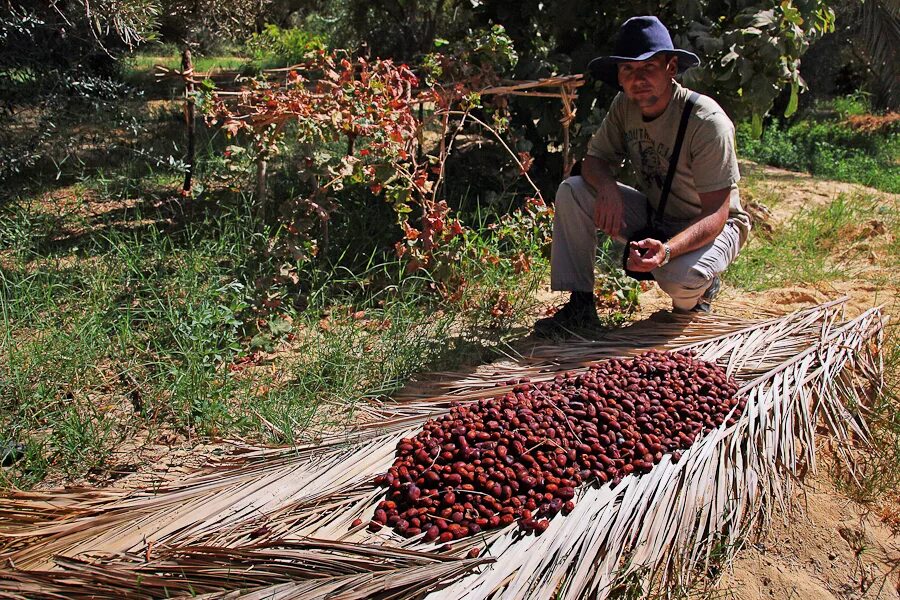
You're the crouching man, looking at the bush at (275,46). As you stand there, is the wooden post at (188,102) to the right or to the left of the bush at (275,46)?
left

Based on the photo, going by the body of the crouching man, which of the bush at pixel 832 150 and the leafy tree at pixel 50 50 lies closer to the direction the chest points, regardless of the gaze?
the leafy tree

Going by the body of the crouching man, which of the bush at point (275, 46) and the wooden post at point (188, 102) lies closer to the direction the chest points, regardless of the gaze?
the wooden post

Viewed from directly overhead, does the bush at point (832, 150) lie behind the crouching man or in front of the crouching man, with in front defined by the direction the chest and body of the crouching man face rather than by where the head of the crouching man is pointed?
behind

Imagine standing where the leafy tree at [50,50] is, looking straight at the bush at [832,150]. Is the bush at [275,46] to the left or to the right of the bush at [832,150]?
left

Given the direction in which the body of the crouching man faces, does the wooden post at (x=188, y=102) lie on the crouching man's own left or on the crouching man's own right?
on the crouching man's own right

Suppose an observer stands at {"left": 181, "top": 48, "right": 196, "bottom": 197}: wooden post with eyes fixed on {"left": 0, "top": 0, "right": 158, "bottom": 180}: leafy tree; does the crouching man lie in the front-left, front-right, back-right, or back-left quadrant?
back-left

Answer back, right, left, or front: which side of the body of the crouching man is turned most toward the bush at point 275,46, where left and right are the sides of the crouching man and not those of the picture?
right

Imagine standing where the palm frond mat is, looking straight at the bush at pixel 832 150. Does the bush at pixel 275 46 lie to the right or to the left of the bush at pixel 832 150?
left

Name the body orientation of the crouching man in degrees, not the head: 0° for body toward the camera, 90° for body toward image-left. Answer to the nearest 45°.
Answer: approximately 45°
